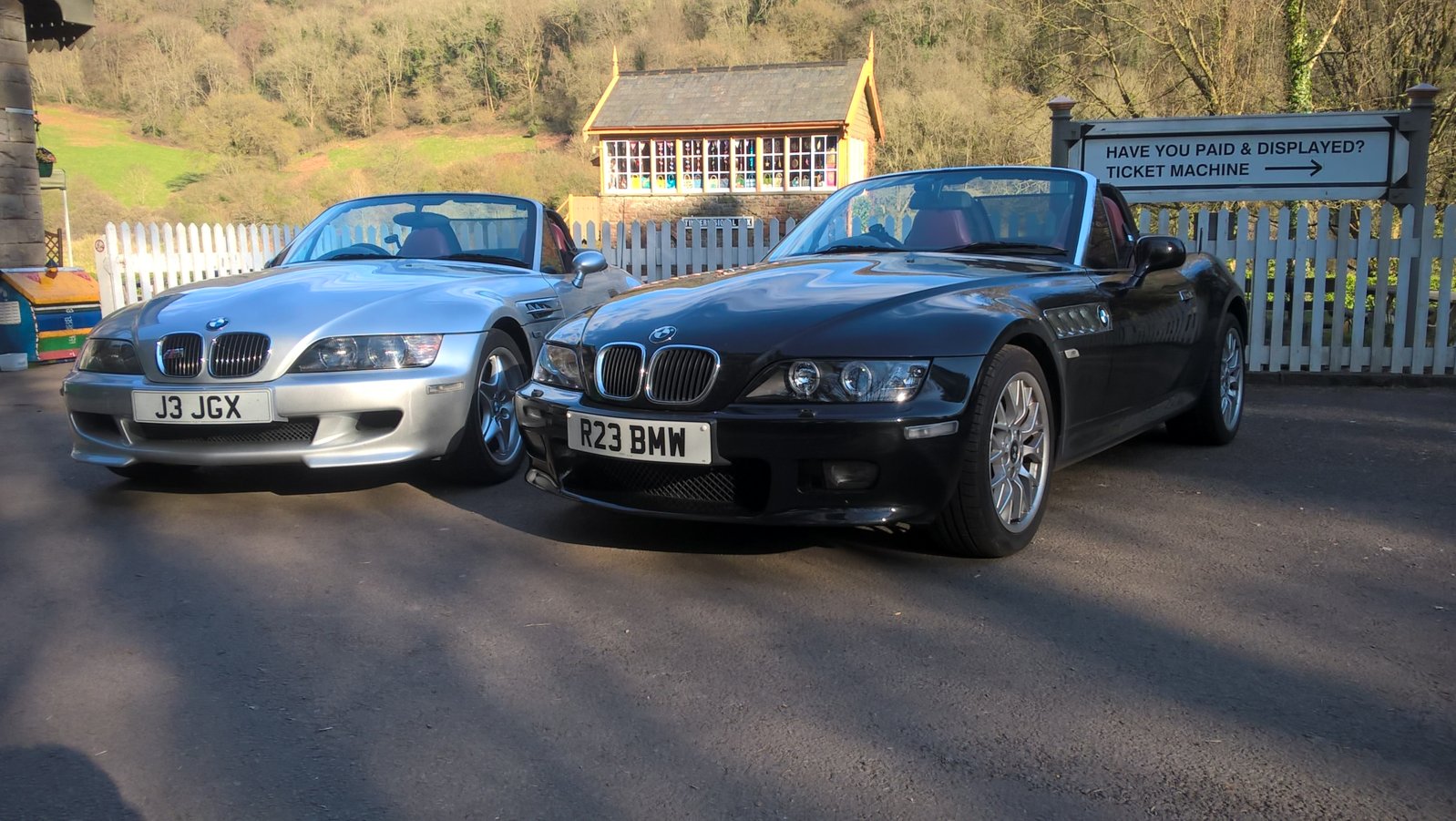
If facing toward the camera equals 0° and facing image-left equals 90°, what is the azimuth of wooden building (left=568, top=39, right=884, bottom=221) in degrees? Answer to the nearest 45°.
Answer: approximately 0°

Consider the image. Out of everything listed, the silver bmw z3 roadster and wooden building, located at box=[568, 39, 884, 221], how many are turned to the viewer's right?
0

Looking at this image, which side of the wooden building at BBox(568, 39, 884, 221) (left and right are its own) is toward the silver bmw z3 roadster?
front

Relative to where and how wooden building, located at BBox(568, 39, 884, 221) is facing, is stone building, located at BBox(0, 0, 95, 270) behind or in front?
in front

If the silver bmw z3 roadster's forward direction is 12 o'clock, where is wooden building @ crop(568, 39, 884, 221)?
The wooden building is roughly at 5 o'clock from the silver bmw z3 roadster.

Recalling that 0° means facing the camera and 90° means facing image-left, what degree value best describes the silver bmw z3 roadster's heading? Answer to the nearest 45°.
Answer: approximately 45°

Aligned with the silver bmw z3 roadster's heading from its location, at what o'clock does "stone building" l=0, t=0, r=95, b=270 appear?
The stone building is roughly at 4 o'clock from the silver bmw z3 roadster.

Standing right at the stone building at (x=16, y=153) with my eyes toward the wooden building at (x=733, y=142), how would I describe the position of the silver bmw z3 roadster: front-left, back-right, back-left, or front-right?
back-right

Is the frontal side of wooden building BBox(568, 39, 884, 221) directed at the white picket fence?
yes

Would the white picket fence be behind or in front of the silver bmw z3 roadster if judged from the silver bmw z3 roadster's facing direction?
behind

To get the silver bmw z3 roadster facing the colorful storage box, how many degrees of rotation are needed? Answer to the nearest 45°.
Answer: approximately 135° to its right

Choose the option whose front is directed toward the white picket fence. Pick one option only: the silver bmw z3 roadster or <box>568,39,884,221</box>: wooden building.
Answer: the wooden building
